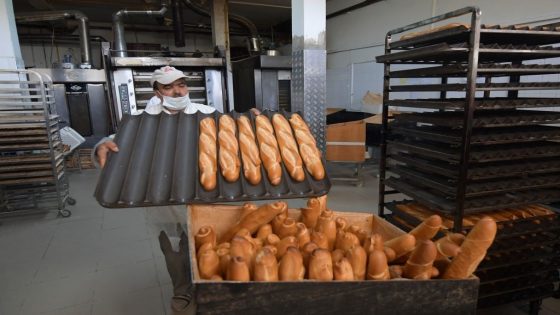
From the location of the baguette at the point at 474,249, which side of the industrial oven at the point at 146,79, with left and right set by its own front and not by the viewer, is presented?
front

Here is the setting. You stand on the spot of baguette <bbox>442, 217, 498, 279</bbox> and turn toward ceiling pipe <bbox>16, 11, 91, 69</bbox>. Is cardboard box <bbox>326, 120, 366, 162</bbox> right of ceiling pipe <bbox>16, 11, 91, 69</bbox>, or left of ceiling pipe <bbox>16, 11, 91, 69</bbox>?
right

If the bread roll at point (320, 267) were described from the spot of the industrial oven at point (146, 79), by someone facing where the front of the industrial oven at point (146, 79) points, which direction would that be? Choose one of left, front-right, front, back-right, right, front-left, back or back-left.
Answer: front

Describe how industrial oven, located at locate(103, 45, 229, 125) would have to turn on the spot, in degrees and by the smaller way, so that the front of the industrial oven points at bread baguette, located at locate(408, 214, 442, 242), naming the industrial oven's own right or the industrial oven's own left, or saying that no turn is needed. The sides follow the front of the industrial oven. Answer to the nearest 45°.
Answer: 0° — it already faces it

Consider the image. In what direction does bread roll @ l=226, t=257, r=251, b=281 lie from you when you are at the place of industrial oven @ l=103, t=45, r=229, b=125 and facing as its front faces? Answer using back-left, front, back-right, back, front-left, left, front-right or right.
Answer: front

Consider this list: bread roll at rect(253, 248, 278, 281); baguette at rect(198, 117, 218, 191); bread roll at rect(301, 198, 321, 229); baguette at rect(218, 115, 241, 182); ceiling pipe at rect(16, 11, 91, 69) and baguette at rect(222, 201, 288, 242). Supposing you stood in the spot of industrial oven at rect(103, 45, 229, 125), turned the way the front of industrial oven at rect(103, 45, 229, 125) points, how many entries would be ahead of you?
5

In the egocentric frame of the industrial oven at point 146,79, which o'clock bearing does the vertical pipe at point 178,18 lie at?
The vertical pipe is roughly at 7 o'clock from the industrial oven.

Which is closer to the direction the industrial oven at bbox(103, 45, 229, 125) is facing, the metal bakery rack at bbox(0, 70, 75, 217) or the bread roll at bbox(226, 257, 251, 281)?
the bread roll

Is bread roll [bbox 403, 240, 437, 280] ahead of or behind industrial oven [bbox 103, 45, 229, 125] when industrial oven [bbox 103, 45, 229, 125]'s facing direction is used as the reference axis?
ahead

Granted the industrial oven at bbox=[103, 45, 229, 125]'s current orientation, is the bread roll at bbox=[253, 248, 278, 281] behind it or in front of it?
in front

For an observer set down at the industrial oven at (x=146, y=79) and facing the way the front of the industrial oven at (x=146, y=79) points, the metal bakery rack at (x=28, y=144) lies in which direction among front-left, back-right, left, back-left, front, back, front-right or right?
front-right

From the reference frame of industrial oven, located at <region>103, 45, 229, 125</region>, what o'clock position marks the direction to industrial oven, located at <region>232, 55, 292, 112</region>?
industrial oven, located at <region>232, 55, 292, 112</region> is roughly at 9 o'clock from industrial oven, located at <region>103, 45, 229, 125</region>.

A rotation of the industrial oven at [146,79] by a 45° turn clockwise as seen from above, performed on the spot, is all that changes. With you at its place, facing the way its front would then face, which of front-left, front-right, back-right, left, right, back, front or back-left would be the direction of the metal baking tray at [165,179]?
front-left

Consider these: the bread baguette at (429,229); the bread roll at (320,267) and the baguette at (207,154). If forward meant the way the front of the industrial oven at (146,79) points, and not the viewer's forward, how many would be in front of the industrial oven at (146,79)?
3

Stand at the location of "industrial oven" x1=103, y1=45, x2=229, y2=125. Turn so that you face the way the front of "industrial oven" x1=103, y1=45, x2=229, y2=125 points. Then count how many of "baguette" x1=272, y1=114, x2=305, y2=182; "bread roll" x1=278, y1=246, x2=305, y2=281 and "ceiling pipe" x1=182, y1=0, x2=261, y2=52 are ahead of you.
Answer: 2

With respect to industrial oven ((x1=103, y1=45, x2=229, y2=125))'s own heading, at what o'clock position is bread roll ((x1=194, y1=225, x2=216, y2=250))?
The bread roll is roughly at 12 o'clock from the industrial oven.

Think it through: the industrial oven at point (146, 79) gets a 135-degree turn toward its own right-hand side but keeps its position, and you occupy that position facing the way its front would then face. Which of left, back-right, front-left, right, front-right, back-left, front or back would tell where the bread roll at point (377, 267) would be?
back-left

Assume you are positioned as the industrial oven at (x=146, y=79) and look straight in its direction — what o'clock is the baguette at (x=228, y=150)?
The baguette is roughly at 12 o'clock from the industrial oven.

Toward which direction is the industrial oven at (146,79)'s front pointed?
toward the camera

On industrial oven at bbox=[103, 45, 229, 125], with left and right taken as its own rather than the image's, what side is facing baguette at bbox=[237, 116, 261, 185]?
front

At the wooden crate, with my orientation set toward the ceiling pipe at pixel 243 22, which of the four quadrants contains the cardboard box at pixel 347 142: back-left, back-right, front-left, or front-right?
front-right
